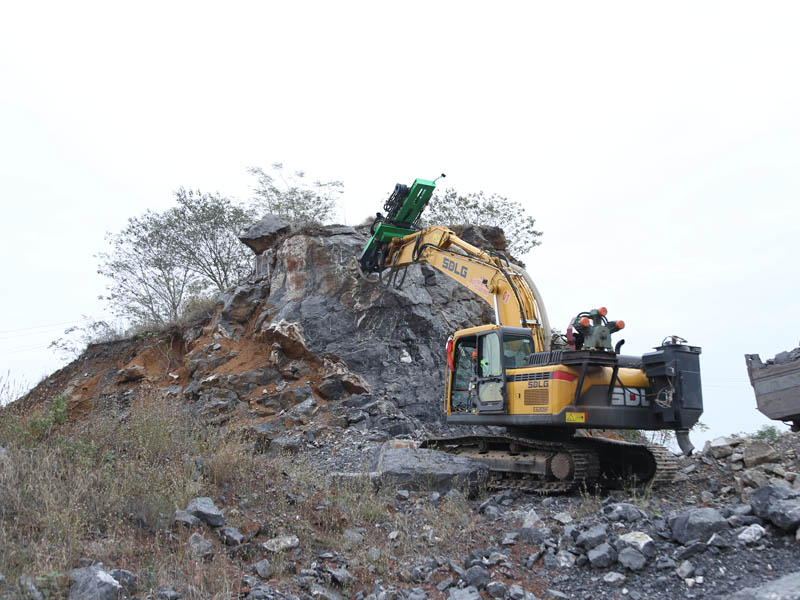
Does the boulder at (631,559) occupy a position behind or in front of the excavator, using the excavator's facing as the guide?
behind

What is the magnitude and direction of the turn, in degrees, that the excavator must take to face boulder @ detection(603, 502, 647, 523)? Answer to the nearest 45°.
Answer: approximately 135° to its left

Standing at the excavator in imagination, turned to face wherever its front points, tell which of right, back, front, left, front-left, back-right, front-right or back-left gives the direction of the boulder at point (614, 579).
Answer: back-left

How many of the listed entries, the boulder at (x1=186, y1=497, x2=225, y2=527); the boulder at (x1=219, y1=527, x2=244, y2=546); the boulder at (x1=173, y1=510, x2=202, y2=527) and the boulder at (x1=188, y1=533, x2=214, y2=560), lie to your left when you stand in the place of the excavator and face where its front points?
4

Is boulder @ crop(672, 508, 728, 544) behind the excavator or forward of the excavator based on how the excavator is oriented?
behind

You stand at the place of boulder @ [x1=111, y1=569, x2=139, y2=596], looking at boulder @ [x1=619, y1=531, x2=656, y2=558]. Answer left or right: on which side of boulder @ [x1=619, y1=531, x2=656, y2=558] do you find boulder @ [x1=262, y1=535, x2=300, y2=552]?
left

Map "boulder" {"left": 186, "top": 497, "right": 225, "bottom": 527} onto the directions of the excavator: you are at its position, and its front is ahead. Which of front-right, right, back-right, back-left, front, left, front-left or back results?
left

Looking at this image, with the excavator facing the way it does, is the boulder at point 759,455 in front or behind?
behind

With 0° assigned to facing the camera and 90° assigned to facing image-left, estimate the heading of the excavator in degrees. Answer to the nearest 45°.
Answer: approximately 135°

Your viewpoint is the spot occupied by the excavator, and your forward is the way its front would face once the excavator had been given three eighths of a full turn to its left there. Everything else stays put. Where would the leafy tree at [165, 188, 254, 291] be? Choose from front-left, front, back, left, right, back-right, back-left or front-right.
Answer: back-right

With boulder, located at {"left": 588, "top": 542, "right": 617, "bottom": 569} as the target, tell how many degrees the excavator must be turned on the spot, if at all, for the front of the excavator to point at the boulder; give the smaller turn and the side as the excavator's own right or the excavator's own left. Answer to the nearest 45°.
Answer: approximately 135° to the excavator's own left

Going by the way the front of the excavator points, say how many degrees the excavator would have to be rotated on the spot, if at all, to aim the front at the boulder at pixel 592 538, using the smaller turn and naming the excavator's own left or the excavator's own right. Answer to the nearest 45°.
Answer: approximately 135° to the excavator's own left

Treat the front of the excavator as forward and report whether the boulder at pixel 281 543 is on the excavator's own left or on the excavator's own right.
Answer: on the excavator's own left

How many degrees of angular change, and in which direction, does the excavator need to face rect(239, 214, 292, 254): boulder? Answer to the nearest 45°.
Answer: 0° — it already faces it
